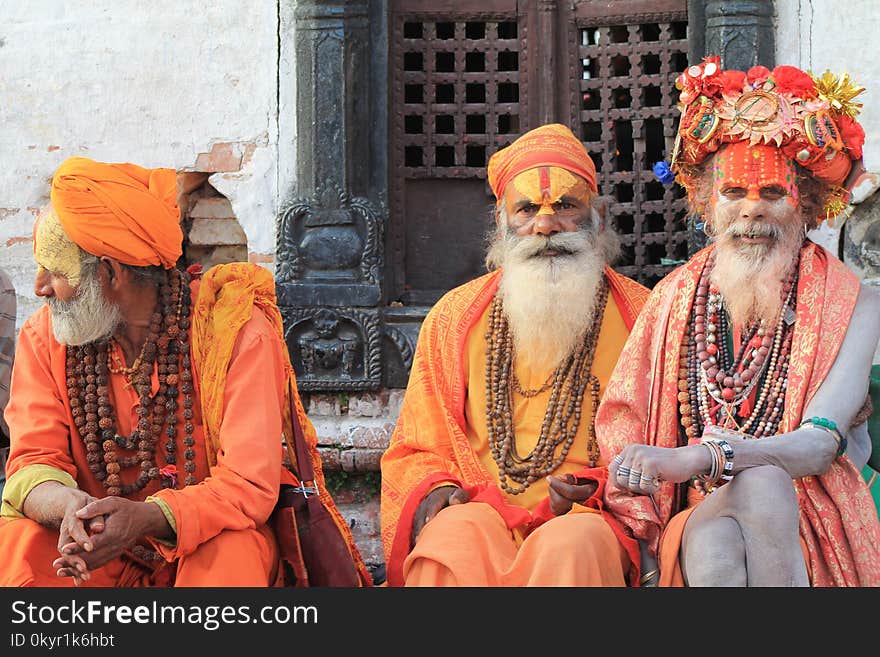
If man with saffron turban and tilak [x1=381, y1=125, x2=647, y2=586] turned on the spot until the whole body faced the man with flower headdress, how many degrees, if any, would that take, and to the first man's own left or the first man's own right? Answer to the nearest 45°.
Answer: approximately 45° to the first man's own left

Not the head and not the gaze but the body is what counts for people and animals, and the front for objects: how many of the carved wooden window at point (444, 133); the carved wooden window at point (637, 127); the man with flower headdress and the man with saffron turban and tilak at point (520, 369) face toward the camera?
4

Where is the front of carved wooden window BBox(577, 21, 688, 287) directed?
toward the camera

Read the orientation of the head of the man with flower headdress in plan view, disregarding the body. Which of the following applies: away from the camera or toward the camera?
toward the camera

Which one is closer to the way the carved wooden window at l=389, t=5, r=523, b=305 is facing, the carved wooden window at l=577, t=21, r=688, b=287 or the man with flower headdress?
the man with flower headdress

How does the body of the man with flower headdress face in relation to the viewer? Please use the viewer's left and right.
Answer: facing the viewer

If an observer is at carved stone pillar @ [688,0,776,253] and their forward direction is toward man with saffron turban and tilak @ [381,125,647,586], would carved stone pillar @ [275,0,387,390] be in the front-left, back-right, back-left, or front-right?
front-right

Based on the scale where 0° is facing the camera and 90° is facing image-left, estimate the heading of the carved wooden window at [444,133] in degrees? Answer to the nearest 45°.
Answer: approximately 0°

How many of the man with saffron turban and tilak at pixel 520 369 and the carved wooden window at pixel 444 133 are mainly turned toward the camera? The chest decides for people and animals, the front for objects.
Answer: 2

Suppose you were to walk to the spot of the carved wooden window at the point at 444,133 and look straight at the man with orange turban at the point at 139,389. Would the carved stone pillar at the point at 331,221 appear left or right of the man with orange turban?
right

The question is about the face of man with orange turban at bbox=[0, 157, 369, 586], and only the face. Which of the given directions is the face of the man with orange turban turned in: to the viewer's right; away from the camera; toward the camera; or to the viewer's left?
to the viewer's left

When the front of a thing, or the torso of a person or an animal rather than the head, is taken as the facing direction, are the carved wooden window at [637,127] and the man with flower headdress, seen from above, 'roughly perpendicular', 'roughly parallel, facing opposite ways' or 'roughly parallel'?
roughly parallel

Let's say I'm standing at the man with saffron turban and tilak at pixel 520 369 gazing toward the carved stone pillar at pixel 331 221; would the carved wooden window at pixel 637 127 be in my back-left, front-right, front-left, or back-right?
front-right
